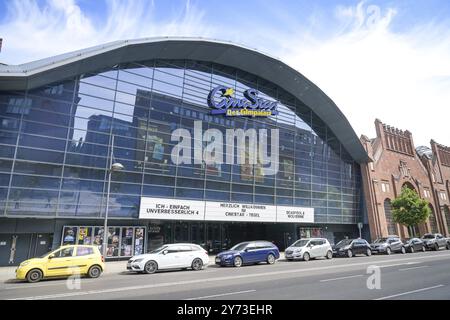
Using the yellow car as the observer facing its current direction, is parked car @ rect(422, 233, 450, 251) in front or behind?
behind

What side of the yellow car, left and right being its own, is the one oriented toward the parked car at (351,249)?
back

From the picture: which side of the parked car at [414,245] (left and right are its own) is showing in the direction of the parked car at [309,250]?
front

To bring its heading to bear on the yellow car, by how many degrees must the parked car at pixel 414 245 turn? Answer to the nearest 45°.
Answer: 0° — it already faces it

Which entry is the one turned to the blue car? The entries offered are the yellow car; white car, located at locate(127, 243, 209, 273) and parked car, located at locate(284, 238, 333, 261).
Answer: the parked car

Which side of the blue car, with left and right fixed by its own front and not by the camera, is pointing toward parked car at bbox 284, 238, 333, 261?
back

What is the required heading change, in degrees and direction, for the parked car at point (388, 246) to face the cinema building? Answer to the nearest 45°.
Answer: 0° — it already faces it

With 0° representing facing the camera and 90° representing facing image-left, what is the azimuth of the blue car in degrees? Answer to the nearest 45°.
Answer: approximately 45°

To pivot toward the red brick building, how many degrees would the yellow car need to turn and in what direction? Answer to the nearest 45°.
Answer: approximately 180°

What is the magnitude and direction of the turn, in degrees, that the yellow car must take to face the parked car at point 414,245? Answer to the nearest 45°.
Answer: approximately 180°

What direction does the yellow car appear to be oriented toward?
to the viewer's left

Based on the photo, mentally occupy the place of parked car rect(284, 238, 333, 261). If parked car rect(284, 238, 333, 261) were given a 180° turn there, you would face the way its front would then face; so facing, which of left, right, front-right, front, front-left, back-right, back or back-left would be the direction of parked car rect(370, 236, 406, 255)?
front

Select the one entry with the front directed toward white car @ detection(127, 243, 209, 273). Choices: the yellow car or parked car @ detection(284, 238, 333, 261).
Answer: the parked car

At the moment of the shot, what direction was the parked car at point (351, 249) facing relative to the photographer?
facing the viewer and to the left of the viewer

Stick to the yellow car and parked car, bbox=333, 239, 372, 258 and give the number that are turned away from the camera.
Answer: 0

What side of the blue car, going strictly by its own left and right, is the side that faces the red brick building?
back

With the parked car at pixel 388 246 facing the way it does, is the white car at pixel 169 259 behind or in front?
in front
